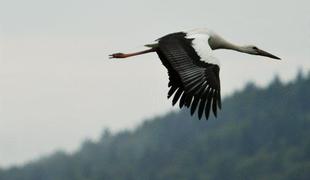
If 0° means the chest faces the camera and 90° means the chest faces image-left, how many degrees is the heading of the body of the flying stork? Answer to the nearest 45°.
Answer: approximately 270°
